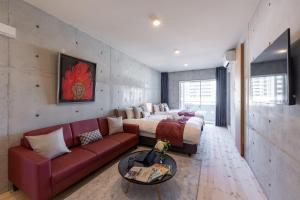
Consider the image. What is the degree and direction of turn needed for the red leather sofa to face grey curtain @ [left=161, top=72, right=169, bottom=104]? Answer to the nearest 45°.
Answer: approximately 90° to its left

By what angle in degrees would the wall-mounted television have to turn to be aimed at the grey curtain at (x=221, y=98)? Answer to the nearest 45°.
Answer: approximately 135° to its right

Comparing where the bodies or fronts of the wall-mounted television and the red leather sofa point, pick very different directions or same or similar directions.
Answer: very different directions

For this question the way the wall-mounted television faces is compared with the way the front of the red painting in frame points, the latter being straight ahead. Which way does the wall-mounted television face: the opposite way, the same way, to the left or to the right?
the opposite way

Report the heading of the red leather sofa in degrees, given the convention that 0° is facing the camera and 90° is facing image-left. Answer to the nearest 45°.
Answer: approximately 315°

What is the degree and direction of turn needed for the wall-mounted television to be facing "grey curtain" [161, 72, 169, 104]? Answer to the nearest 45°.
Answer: approximately 90° to its right
